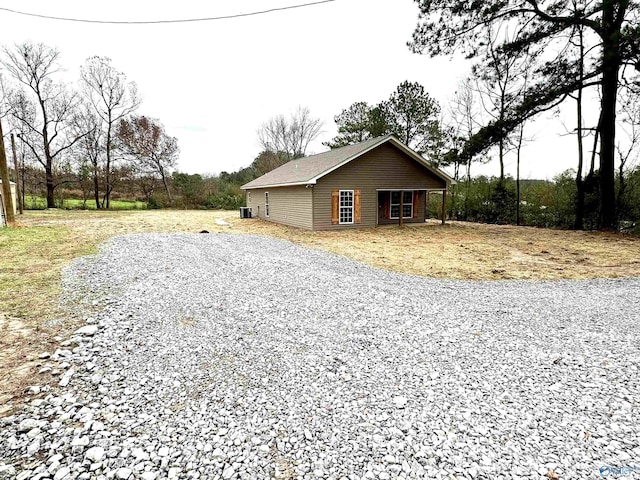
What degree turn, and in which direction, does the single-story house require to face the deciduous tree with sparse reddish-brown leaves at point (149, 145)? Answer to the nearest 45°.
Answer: approximately 180°

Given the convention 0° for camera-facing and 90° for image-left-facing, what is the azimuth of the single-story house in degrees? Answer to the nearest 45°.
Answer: approximately 315°

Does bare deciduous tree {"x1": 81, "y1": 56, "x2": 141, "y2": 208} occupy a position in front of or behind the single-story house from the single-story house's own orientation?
behind

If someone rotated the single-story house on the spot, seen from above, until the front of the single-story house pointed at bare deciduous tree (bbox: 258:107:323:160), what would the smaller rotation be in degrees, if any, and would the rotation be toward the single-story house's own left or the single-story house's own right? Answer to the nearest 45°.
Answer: approximately 135° to the single-story house's own left

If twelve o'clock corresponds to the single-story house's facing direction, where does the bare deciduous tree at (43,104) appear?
The bare deciduous tree is roughly at 5 o'clock from the single-story house.
